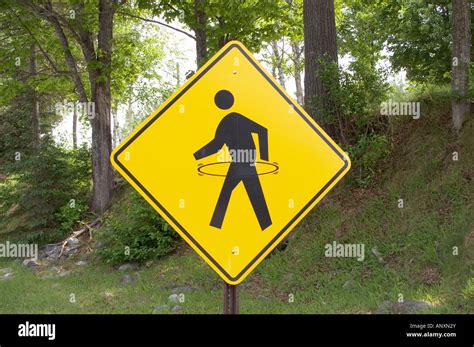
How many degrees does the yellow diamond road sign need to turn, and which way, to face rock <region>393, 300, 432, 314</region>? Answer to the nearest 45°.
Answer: approximately 135° to its left

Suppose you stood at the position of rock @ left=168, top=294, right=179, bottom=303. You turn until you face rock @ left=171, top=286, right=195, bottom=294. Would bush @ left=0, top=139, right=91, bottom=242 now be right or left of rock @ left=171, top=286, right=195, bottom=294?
left

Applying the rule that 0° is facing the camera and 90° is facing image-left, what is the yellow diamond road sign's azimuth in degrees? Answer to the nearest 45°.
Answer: approximately 0°

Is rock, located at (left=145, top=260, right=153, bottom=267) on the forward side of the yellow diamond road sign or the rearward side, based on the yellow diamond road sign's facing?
on the rearward side

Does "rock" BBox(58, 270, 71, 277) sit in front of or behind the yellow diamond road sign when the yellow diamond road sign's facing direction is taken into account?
behind

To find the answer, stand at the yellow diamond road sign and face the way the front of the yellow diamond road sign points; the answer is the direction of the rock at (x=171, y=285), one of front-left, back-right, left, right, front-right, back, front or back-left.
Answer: back

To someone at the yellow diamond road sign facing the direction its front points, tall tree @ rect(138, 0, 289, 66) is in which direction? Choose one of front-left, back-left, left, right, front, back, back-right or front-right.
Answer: back
